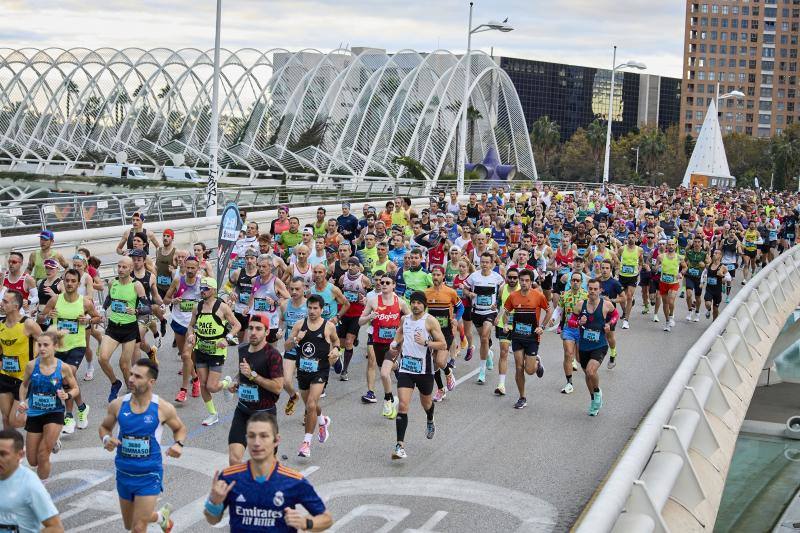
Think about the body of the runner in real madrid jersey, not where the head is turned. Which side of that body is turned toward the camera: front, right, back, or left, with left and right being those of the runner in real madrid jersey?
front

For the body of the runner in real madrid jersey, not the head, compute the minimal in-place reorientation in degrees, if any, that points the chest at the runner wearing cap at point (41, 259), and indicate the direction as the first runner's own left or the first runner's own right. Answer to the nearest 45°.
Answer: approximately 180°

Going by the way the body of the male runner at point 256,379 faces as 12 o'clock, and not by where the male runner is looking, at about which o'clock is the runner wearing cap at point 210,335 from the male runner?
The runner wearing cap is roughly at 4 o'clock from the male runner.

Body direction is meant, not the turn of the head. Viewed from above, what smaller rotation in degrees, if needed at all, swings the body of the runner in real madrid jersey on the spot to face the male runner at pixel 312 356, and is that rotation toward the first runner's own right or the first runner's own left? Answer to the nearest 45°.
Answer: approximately 180°

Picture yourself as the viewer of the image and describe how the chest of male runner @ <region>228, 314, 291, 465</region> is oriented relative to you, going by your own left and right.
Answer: facing the viewer and to the left of the viewer

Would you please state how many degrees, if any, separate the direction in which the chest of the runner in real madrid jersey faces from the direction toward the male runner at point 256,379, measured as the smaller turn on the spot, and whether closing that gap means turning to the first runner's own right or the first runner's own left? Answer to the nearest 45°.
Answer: approximately 180°

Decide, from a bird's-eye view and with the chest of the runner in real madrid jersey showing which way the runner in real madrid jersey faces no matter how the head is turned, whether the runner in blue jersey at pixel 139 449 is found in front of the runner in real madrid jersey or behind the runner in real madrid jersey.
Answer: behind

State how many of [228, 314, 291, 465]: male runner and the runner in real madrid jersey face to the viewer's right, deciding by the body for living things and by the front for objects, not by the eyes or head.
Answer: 0

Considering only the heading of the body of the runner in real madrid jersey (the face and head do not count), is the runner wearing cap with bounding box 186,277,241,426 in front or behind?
behind

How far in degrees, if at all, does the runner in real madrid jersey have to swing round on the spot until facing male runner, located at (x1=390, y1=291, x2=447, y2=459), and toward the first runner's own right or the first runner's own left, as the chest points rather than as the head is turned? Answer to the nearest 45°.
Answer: approximately 180°

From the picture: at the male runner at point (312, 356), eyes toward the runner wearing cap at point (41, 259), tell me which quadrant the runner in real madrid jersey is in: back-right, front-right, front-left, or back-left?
back-left

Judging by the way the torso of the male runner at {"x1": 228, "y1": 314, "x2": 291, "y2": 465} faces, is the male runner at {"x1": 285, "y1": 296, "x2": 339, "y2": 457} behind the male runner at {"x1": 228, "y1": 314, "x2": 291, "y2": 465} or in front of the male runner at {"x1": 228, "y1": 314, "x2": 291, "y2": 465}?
behind
